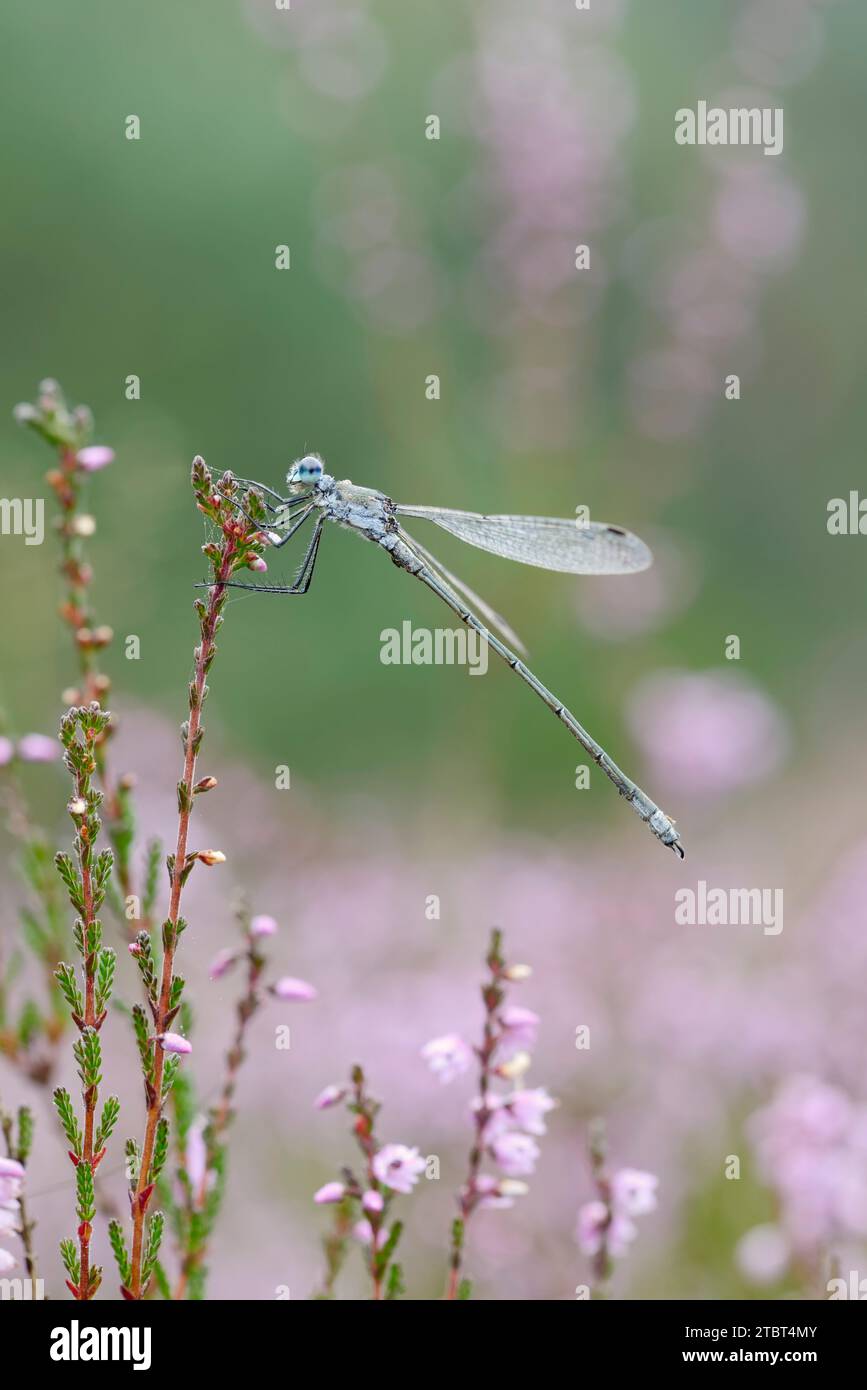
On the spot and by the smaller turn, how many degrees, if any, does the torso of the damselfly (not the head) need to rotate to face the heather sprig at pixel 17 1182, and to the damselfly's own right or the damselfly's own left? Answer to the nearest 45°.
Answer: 0° — it already faces it

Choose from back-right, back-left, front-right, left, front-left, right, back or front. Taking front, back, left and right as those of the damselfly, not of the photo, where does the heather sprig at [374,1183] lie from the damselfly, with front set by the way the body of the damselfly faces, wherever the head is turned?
left

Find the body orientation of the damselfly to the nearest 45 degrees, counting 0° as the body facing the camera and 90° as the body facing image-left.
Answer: approximately 90°

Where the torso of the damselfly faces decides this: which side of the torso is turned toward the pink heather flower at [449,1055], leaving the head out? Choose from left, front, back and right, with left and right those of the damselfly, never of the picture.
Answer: left

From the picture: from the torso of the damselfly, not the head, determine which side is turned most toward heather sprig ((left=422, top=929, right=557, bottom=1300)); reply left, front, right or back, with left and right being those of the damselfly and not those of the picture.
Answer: left
